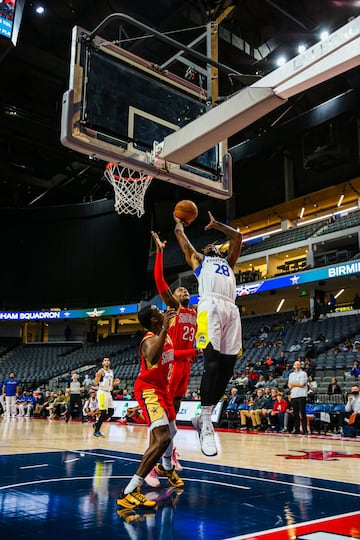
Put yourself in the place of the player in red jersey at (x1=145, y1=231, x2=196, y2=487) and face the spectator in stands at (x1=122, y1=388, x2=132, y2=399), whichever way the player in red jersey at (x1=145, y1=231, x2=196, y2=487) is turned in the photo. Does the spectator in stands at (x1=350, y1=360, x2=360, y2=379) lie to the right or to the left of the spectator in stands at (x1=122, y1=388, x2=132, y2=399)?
right

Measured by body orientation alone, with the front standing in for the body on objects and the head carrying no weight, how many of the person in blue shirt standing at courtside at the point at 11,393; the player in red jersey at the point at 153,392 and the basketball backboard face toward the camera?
1

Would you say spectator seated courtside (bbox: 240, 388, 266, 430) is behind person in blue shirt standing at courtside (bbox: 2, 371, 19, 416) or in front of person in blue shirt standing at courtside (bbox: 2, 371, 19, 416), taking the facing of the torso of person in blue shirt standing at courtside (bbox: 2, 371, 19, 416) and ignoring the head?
in front

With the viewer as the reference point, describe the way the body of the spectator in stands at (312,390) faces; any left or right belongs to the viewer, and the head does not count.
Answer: facing the viewer and to the left of the viewer

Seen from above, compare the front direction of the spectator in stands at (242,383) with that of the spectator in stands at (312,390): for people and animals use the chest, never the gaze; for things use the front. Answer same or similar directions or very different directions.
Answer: same or similar directions

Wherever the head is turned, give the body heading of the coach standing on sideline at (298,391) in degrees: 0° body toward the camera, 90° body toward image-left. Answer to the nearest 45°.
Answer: approximately 45°

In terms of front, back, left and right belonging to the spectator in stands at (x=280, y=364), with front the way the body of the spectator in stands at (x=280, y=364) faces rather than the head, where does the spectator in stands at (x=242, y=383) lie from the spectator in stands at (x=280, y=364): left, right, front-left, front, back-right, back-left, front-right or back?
front

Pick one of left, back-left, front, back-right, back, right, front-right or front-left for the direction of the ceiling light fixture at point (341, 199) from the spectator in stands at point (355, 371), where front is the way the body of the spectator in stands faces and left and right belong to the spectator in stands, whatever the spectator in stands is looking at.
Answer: back-right

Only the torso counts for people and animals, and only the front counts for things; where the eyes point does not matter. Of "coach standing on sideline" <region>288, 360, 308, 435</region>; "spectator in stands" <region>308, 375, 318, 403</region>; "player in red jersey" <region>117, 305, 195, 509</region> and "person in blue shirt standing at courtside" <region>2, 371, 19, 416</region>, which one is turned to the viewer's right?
the player in red jersey

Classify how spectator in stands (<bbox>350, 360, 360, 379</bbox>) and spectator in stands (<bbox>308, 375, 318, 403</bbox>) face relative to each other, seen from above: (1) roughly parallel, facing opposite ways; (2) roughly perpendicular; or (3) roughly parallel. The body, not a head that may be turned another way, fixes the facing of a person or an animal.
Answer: roughly parallel

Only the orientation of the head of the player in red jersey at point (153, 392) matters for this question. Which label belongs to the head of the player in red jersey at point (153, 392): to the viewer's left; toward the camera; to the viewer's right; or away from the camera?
to the viewer's right

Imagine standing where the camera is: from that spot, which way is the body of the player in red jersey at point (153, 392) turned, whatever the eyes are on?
to the viewer's right
